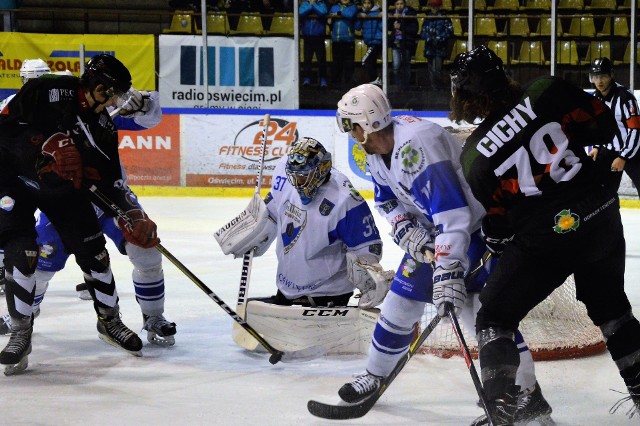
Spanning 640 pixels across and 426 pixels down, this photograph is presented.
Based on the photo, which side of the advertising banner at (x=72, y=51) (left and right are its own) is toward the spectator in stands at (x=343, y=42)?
left

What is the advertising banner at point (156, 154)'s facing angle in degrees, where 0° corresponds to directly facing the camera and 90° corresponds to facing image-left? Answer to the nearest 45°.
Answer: approximately 0°

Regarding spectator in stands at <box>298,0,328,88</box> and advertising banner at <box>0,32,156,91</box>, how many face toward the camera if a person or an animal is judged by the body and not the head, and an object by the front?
2

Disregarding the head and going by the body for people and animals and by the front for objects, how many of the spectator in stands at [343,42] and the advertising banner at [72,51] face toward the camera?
2

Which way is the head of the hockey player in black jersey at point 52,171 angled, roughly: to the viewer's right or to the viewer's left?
to the viewer's right

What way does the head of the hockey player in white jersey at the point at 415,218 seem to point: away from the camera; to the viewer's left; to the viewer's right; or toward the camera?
to the viewer's left

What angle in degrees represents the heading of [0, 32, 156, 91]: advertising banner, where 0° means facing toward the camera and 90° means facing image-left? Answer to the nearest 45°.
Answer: approximately 0°

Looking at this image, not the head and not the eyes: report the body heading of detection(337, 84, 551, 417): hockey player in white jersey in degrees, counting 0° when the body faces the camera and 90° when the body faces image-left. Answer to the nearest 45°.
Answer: approximately 45°

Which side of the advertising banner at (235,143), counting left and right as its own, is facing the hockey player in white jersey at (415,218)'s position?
front
